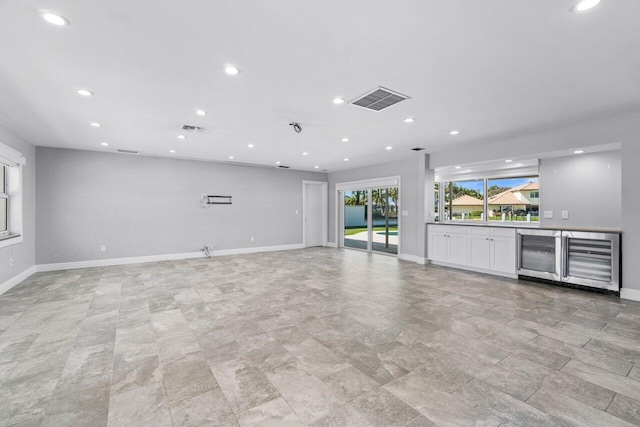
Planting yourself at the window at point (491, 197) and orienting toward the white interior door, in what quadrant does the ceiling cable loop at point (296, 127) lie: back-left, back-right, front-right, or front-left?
front-left

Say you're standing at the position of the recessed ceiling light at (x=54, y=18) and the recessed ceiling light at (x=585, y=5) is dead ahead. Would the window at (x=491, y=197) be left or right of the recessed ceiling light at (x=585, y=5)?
left

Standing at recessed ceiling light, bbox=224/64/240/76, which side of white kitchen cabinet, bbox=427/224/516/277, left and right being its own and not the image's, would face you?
front

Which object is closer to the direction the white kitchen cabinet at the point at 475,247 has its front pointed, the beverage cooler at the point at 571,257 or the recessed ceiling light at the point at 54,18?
the recessed ceiling light

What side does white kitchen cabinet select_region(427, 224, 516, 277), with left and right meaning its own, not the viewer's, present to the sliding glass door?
right

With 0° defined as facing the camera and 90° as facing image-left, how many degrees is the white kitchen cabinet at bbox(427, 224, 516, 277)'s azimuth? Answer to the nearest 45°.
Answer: approximately 45°

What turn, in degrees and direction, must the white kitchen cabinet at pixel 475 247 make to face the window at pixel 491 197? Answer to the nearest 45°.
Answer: approximately 135° to its right

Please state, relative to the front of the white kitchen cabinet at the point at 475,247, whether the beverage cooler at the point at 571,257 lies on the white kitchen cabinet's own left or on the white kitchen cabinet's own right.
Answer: on the white kitchen cabinet's own left

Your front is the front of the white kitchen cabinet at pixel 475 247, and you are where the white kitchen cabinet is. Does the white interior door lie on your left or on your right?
on your right

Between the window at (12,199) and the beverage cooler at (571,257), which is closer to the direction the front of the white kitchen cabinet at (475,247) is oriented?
the window

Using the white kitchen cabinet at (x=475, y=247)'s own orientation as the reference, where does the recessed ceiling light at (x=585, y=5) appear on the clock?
The recessed ceiling light is roughly at 10 o'clock from the white kitchen cabinet.

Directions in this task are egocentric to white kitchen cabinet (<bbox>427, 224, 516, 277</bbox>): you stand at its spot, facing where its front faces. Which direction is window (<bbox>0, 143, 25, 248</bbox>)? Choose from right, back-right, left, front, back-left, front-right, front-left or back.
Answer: front
